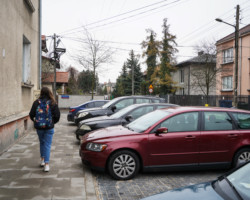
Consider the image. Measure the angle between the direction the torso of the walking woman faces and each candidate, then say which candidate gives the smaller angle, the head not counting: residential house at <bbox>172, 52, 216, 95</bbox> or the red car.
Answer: the residential house

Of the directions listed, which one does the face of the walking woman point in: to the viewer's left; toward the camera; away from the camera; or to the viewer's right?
away from the camera

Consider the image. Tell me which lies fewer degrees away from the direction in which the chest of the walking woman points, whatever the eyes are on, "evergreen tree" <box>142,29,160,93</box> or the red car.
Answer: the evergreen tree

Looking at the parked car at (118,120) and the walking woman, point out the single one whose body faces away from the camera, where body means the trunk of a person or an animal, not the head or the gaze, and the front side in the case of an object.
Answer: the walking woman

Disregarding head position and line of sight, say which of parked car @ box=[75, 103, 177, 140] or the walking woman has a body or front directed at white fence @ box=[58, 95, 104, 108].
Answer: the walking woman

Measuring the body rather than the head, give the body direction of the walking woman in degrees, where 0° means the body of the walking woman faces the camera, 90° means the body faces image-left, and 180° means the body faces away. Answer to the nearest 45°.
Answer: approximately 180°

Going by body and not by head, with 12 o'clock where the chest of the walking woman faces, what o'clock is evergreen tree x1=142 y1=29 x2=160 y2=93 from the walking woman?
The evergreen tree is roughly at 1 o'clock from the walking woman.

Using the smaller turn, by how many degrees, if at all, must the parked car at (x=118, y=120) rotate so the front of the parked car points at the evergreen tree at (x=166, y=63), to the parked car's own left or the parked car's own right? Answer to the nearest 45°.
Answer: approximately 135° to the parked car's own right

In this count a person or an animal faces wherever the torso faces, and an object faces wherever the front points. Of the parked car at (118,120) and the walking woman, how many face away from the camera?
1

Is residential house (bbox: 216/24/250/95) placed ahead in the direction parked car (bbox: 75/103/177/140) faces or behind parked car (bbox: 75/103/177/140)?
behind

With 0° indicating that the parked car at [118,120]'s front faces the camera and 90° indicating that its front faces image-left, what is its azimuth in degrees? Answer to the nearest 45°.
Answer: approximately 45°

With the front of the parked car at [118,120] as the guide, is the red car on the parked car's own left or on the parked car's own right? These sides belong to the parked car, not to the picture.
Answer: on the parked car's own left
